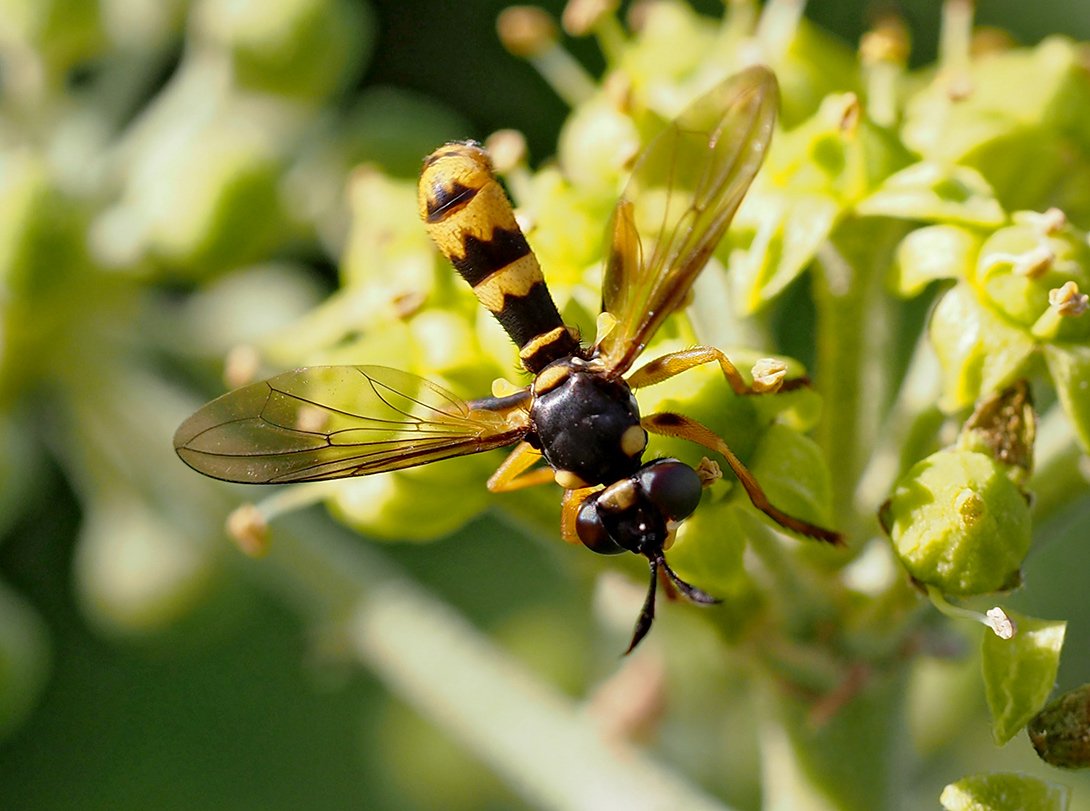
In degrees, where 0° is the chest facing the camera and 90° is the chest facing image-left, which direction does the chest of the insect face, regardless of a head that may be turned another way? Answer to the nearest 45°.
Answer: approximately 315°

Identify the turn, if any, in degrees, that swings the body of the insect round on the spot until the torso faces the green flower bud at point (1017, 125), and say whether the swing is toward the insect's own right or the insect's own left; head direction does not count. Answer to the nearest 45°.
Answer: approximately 45° to the insect's own left

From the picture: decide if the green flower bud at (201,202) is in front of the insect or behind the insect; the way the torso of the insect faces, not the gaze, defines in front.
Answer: behind
